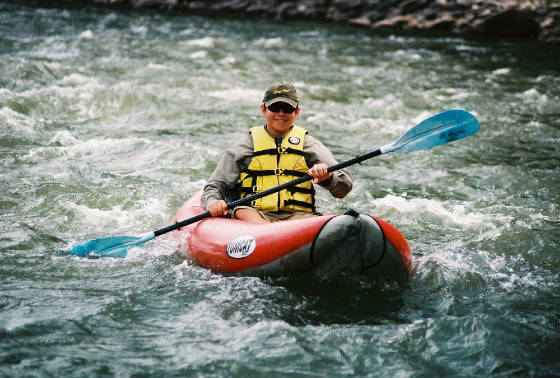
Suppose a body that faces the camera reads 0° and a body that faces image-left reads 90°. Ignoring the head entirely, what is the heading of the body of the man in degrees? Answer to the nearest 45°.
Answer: approximately 0°

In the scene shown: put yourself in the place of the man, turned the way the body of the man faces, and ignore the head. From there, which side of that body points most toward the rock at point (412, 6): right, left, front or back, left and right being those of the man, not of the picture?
back

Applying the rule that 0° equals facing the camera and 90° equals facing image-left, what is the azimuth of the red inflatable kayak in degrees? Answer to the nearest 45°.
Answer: approximately 315°

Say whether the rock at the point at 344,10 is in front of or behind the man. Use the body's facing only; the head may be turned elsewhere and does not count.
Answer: behind
